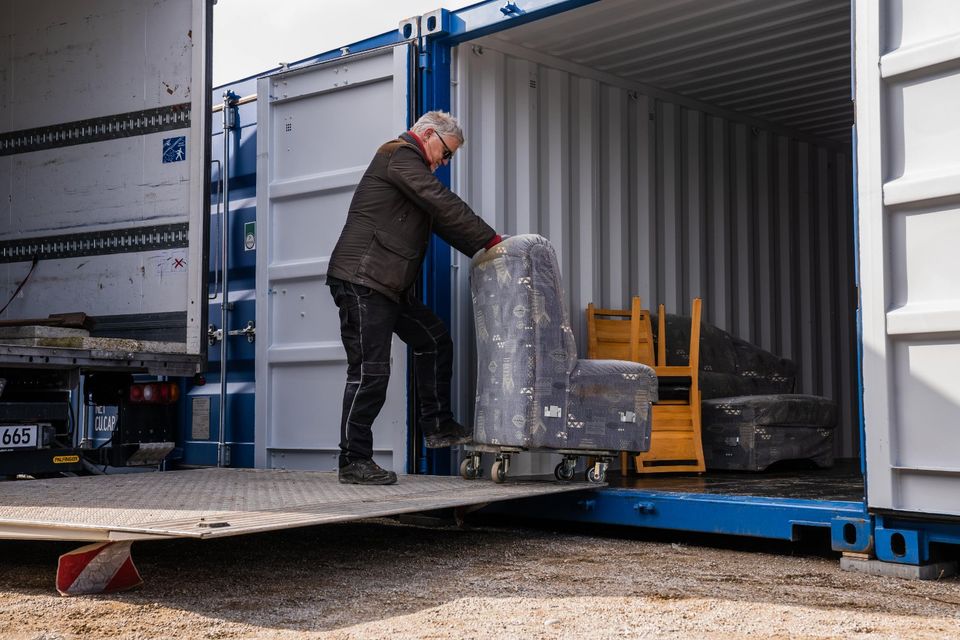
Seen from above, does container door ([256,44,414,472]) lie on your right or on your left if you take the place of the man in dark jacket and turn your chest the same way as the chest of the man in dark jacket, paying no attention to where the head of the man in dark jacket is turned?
on your left

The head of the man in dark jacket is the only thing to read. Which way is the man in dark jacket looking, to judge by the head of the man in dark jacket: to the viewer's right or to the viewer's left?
to the viewer's right

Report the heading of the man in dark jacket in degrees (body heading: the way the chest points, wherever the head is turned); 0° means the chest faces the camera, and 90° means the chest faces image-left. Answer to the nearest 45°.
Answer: approximately 270°

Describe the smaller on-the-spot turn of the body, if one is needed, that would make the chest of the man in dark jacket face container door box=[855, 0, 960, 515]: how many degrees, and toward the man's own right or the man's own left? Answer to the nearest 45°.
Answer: approximately 45° to the man's own right
